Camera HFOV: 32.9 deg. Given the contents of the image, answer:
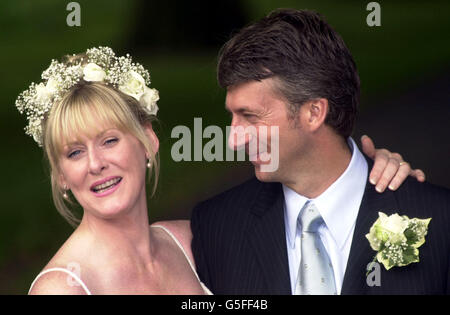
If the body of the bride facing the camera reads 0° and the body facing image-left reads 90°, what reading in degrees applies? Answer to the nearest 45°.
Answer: approximately 0°

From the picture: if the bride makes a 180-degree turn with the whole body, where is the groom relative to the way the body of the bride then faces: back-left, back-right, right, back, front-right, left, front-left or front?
right
